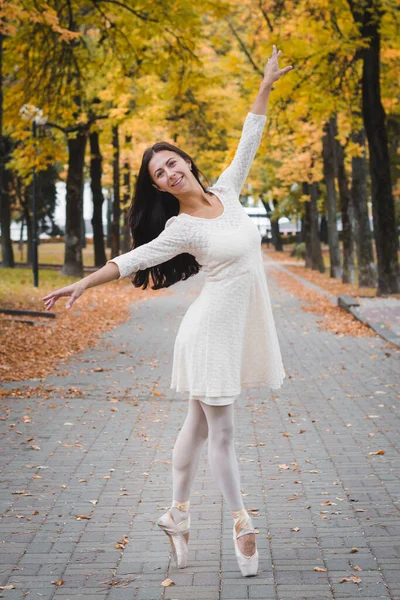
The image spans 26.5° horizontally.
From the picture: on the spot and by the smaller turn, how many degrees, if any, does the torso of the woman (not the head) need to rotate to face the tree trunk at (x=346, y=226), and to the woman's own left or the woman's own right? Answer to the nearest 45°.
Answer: approximately 135° to the woman's own left

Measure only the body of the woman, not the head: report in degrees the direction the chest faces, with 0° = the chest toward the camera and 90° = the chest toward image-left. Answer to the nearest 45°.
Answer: approximately 315°

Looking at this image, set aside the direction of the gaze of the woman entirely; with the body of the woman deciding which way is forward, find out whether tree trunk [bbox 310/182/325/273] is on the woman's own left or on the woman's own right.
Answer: on the woman's own left

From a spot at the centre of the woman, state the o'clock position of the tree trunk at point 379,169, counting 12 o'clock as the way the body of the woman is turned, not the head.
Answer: The tree trunk is roughly at 8 o'clock from the woman.

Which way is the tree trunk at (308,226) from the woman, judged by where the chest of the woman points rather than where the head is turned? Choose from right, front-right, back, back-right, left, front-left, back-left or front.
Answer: back-left

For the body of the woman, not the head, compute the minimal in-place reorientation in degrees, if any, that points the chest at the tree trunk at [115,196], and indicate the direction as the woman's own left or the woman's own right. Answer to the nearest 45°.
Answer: approximately 135° to the woman's own left

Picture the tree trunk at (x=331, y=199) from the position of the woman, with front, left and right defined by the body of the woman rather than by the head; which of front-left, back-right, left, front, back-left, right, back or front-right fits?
back-left

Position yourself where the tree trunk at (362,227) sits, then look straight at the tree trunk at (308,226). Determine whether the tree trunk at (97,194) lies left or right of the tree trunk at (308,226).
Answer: left
